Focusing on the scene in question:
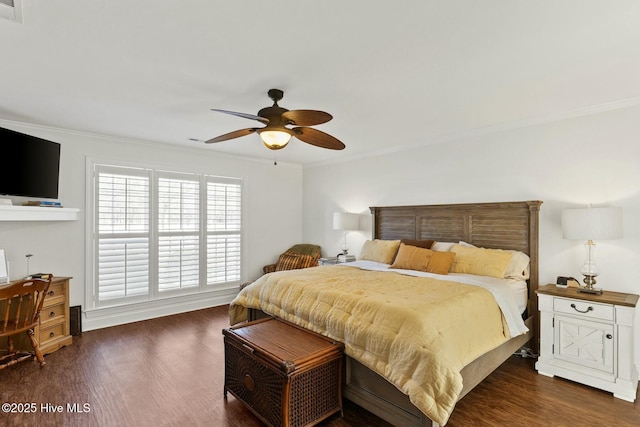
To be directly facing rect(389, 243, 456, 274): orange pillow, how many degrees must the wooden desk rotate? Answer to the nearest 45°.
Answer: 0° — it already faces it

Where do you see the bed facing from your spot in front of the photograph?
facing the viewer and to the left of the viewer

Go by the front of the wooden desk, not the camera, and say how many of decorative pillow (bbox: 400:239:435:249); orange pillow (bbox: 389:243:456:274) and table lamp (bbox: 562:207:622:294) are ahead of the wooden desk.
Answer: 3

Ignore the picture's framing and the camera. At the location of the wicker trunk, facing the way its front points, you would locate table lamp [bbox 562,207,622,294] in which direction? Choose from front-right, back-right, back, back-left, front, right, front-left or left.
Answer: back-left

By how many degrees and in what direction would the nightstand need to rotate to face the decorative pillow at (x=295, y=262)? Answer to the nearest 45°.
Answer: approximately 45° to its right

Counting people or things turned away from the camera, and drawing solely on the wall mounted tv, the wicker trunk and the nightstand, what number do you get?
0

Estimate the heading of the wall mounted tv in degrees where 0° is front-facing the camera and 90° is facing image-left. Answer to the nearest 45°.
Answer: approximately 315°

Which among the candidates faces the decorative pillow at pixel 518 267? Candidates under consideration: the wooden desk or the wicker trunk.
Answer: the wooden desk

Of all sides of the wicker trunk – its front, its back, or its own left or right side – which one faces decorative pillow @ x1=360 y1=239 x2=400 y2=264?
back

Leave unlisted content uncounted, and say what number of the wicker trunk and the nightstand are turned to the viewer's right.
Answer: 0

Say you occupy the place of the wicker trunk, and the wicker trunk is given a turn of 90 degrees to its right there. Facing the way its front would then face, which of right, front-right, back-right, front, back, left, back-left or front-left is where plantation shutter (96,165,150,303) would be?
front

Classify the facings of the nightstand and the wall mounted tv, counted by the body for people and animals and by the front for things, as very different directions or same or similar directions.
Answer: very different directions

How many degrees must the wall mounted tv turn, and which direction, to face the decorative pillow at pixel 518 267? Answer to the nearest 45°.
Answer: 0° — it already faces it
